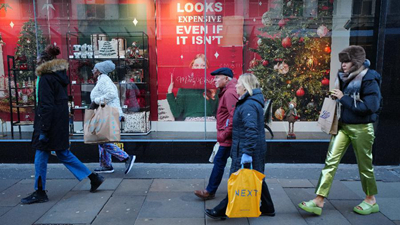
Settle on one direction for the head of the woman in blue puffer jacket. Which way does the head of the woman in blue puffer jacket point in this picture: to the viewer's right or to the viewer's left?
to the viewer's left

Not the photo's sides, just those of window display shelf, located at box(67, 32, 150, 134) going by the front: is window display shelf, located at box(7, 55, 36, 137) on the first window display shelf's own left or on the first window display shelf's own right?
on the first window display shelf's own right

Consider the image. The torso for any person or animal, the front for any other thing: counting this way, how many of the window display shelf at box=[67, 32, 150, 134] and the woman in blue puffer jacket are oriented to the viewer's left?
1

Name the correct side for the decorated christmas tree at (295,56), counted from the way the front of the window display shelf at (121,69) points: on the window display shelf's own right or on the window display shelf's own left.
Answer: on the window display shelf's own left

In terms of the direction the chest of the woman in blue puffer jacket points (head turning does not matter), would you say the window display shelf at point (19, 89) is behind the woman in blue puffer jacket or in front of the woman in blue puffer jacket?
in front

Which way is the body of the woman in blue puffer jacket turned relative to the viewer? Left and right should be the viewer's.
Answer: facing to the left of the viewer

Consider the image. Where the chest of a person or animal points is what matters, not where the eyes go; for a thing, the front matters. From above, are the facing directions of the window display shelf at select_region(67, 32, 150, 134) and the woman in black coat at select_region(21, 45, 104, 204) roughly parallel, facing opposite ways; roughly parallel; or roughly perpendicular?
roughly perpendicular
